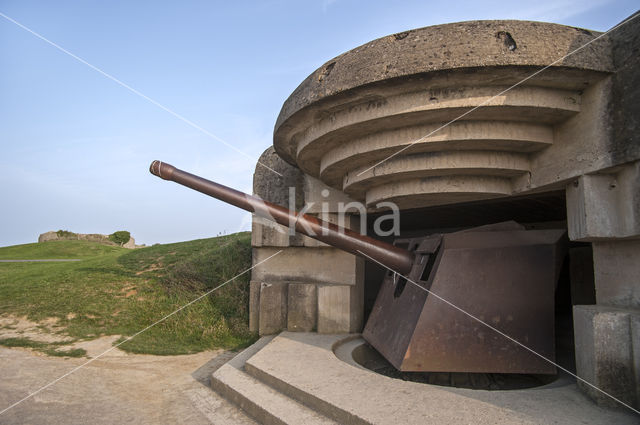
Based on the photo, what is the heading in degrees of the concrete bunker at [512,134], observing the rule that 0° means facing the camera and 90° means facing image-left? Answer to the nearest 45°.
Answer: approximately 45°

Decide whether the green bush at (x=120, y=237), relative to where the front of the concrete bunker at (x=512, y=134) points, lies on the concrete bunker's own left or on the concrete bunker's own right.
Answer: on the concrete bunker's own right
